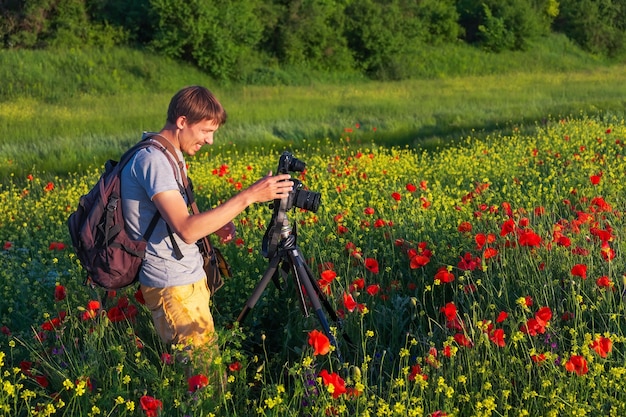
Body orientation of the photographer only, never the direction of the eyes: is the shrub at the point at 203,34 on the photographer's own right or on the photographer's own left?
on the photographer's own left

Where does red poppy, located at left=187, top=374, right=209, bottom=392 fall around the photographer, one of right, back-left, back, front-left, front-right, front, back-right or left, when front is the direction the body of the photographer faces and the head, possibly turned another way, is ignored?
right

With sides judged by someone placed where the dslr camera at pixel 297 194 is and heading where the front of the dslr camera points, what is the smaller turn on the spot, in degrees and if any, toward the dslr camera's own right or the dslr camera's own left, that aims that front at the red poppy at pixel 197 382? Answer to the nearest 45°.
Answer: approximately 135° to the dslr camera's own right

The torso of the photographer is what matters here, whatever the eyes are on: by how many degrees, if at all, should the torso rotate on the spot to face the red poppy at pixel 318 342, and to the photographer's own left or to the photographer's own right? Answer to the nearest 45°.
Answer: approximately 45° to the photographer's own right

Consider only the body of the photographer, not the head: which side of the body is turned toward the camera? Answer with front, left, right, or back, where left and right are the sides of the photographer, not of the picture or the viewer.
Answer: right

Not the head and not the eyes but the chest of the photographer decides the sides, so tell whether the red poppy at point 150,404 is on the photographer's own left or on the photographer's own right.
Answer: on the photographer's own right

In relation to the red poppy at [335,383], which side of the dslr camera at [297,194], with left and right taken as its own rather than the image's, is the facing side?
right

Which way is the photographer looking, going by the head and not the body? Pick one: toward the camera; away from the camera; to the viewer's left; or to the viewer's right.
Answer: to the viewer's right

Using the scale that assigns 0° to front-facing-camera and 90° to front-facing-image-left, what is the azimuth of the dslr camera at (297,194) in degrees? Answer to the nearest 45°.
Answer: approximately 270°

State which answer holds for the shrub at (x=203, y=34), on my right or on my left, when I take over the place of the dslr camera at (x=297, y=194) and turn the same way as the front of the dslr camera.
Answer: on my left

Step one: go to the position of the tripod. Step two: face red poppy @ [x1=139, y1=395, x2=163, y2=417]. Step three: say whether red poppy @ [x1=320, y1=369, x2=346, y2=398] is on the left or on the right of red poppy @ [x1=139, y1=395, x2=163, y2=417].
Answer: left

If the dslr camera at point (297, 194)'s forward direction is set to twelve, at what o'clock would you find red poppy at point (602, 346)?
The red poppy is roughly at 1 o'clock from the dslr camera.
